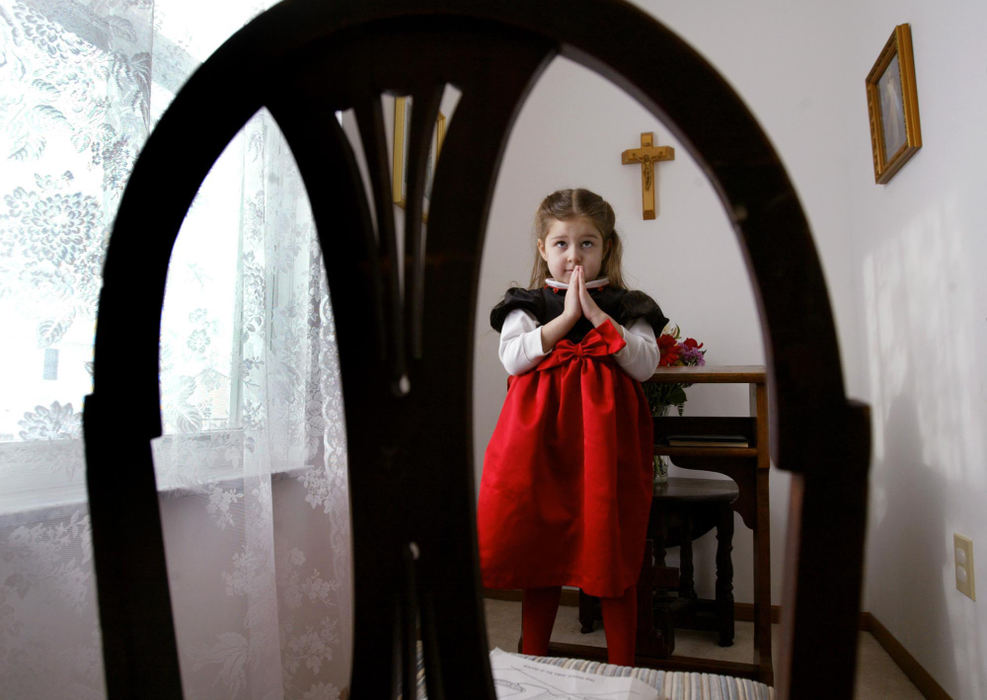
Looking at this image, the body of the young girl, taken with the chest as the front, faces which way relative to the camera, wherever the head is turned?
toward the camera

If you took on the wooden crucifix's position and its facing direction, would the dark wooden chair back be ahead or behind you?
ahead

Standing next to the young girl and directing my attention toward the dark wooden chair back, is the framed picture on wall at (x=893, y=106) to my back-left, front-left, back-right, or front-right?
back-left

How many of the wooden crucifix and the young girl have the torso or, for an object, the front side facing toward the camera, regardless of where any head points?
2

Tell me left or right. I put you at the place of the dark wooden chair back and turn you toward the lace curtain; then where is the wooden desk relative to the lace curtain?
right

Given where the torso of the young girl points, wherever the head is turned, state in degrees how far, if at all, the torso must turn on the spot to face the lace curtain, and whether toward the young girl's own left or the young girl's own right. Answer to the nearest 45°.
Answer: approximately 45° to the young girl's own right

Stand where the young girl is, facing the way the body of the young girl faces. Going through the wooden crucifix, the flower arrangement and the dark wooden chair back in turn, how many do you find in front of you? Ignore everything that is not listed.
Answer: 1

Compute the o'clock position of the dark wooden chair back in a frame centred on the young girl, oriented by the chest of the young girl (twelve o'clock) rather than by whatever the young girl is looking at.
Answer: The dark wooden chair back is roughly at 12 o'clock from the young girl.

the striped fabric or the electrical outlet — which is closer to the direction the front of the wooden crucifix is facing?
the striped fabric

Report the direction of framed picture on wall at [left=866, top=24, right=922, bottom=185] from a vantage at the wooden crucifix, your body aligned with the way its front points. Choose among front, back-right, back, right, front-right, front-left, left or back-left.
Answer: front-left

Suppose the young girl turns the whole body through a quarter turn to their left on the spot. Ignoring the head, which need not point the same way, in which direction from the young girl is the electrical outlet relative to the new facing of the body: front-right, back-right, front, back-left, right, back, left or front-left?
front
